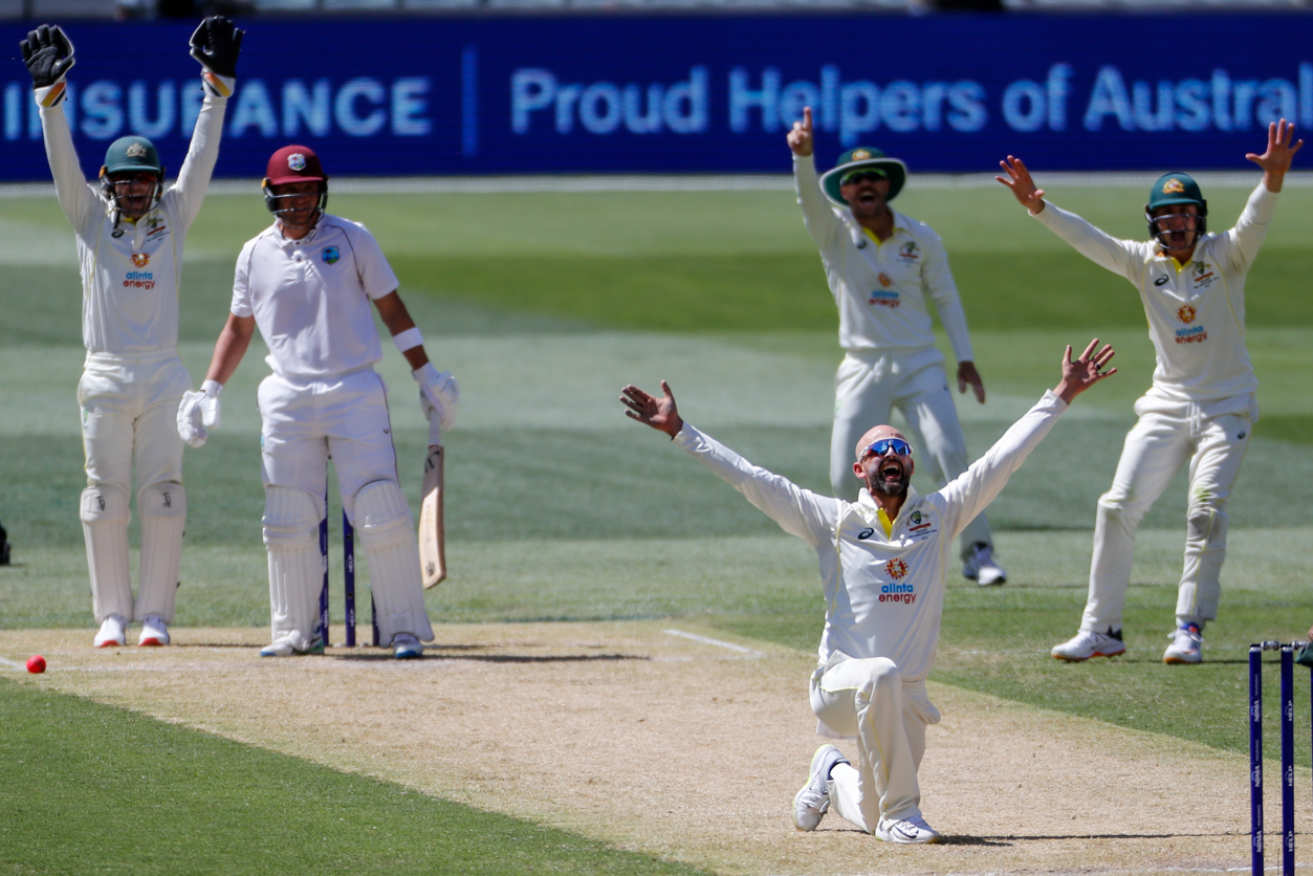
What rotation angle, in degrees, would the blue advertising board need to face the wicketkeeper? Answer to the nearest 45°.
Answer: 0° — it already faces them

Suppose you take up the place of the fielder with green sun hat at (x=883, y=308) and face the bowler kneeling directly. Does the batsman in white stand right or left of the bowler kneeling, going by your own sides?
right

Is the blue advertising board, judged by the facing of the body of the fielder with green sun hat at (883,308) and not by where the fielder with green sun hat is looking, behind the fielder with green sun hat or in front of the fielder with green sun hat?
behind

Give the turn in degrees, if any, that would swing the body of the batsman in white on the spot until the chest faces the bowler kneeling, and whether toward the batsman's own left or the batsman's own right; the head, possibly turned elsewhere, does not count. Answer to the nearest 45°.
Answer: approximately 45° to the batsman's own left

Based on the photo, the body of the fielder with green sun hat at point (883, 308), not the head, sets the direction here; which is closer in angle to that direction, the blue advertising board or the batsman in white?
the batsman in white

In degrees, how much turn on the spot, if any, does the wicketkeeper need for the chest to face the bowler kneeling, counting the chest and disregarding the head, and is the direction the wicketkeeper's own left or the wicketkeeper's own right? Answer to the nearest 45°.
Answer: approximately 45° to the wicketkeeper's own left

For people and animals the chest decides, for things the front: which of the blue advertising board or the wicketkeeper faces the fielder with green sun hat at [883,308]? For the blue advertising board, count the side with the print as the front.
the blue advertising board

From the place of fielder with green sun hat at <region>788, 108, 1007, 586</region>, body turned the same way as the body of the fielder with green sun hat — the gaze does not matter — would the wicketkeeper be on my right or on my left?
on my right
